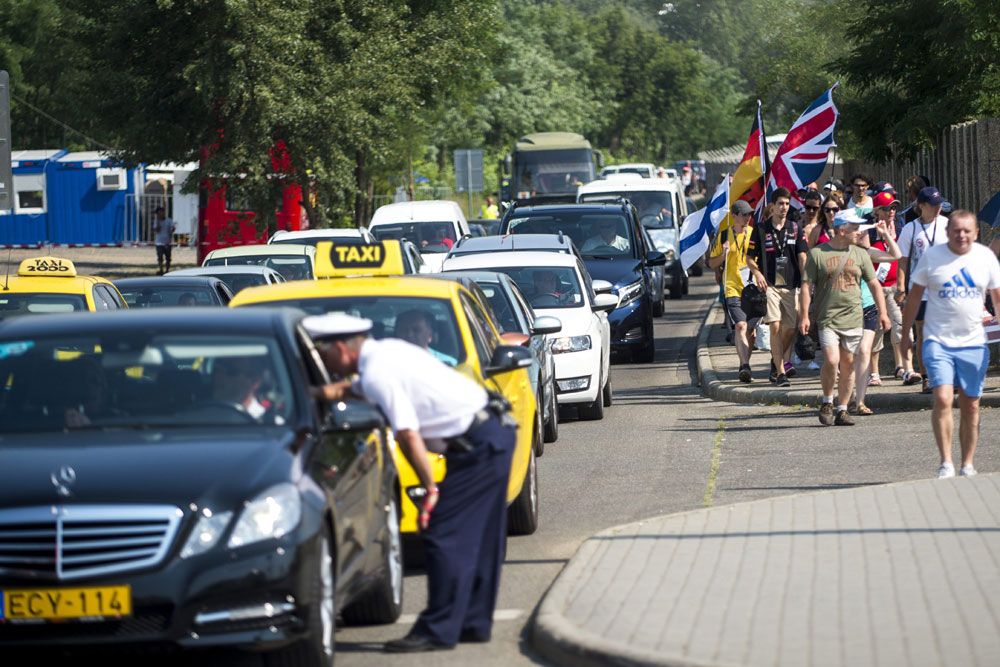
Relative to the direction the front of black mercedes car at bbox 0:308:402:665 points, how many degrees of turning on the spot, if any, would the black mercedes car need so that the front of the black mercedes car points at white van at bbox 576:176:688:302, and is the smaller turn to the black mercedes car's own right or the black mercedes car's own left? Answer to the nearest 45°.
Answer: approximately 180°

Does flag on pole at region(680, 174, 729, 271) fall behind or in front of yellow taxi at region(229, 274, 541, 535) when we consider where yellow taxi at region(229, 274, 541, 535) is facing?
behind

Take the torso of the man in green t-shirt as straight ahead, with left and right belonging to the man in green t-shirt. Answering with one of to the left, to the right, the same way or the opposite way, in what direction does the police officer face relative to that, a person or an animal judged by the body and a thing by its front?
to the right

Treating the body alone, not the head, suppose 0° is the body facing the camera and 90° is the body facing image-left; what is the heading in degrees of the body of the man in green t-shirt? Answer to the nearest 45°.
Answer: approximately 0°

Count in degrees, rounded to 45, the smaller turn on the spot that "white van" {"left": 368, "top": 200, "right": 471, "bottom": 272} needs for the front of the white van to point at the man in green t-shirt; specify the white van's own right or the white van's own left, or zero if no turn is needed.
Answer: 0° — it already faces them

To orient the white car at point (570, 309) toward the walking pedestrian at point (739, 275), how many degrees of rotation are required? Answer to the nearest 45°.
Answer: approximately 135° to its left

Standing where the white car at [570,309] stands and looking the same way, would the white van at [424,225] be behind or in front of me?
behind

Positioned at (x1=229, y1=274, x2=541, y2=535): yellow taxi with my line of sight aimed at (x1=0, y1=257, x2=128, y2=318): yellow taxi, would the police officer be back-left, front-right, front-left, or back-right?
back-left

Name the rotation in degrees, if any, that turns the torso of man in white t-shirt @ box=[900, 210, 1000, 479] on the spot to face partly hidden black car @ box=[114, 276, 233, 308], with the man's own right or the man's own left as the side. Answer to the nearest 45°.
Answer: approximately 135° to the man's own right

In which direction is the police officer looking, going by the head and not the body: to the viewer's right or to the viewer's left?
to the viewer's left
